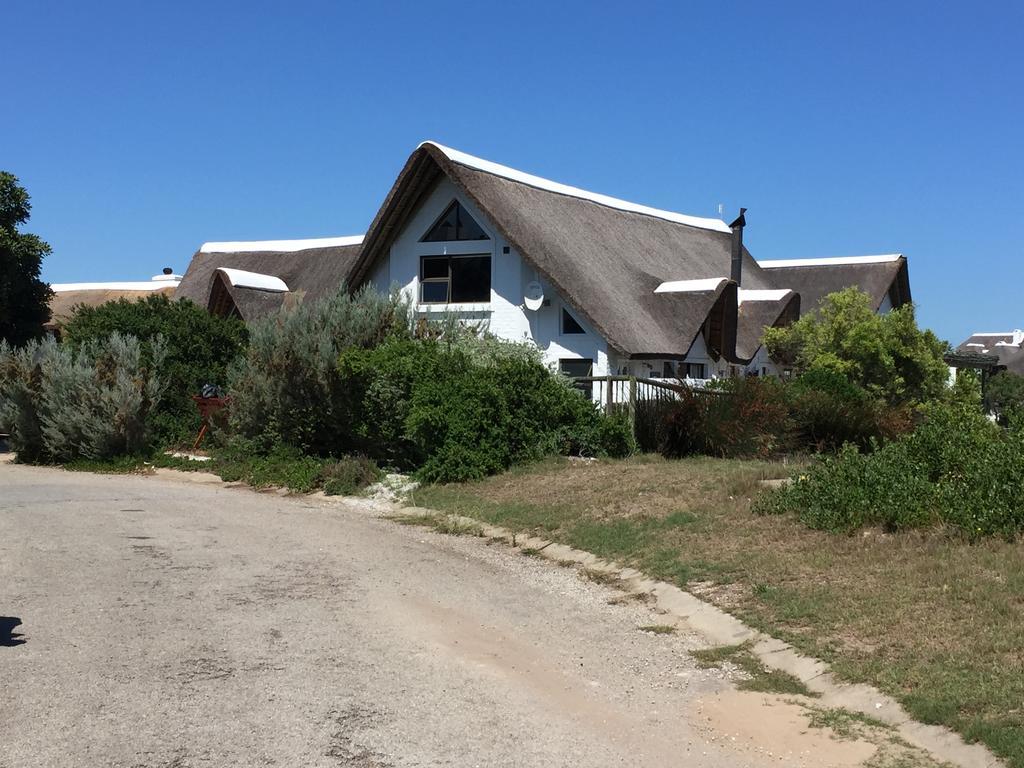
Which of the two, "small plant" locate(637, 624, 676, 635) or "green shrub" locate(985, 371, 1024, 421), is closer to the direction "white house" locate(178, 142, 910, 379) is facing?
the small plant

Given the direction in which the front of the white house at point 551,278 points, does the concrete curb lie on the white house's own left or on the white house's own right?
on the white house's own left

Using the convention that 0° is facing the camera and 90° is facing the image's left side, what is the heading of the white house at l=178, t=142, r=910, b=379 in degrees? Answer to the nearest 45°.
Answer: approximately 45°

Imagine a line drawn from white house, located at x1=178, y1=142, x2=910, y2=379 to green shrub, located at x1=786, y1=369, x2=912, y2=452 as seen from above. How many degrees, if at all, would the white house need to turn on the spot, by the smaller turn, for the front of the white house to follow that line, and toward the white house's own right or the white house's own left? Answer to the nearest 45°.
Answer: approximately 90° to the white house's own left

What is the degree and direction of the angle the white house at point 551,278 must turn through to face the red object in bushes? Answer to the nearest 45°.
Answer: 0° — it already faces it

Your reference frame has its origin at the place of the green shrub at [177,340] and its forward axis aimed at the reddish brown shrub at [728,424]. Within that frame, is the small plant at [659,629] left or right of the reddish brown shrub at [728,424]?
right

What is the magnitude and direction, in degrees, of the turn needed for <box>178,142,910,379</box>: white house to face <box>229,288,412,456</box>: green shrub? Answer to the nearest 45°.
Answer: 0° — it already faces it

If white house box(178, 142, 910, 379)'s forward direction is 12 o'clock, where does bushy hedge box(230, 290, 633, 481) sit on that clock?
The bushy hedge is roughly at 11 o'clock from the white house.

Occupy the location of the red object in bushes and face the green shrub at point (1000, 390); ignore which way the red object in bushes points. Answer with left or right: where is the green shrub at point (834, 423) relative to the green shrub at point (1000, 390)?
right

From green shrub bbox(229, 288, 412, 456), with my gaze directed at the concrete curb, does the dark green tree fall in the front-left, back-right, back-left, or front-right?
back-right
